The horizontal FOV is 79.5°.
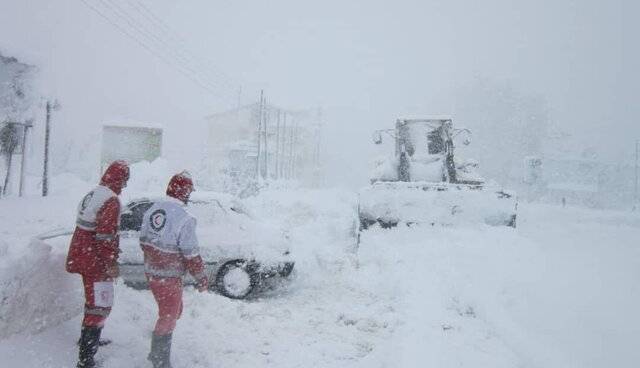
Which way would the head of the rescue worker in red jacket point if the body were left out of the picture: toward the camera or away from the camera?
away from the camera

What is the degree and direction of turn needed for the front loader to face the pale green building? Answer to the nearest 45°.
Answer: approximately 135° to its right

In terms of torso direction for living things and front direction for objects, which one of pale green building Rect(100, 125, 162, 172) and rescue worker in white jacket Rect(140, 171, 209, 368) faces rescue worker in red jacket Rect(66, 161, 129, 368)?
the pale green building

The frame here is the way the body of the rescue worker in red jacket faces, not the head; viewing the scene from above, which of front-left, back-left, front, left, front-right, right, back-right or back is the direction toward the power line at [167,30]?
front-left

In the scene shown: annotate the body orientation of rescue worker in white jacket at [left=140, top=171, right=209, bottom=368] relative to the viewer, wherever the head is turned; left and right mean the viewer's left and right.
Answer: facing away from the viewer and to the right of the viewer

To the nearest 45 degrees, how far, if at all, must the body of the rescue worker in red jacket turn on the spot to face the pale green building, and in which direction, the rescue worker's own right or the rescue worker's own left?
approximately 45° to the rescue worker's own left

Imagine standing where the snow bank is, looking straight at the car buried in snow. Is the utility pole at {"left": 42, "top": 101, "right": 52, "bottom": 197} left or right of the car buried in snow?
left

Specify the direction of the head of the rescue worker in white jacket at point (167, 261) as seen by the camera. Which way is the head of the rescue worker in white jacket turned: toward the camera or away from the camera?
away from the camera

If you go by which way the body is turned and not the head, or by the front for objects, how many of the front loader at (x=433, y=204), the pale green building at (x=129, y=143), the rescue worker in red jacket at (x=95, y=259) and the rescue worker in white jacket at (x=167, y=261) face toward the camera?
2

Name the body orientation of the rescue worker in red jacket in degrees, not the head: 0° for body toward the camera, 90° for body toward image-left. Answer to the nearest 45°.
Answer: approximately 225°

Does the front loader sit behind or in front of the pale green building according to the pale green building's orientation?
in front

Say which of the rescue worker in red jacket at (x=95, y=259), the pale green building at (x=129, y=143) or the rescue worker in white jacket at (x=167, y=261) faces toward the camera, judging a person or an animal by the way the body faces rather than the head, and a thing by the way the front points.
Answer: the pale green building
